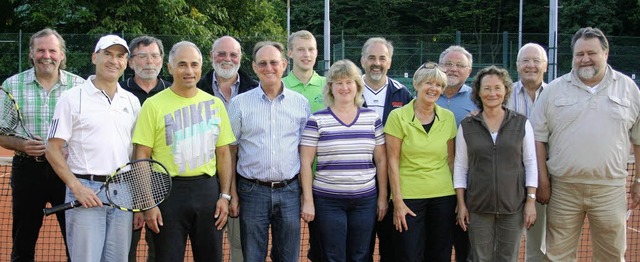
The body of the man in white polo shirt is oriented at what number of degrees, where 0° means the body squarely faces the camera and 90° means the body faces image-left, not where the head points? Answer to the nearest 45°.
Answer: approximately 315°

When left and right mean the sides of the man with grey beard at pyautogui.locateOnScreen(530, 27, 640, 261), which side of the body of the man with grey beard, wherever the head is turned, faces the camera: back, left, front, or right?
front

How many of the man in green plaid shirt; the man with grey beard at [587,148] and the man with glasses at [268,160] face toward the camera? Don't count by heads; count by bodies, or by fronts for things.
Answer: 3

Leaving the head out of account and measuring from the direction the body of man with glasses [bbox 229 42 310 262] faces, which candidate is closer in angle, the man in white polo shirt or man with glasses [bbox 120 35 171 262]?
the man in white polo shirt

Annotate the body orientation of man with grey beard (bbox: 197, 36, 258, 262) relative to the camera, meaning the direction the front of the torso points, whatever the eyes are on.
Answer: toward the camera

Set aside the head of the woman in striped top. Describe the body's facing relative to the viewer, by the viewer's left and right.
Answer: facing the viewer

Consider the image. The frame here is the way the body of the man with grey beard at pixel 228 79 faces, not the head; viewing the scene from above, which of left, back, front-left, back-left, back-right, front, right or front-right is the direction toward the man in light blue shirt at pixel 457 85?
left

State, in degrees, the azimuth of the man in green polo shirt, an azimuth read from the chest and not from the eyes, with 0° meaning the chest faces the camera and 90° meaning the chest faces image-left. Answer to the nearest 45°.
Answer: approximately 0°
